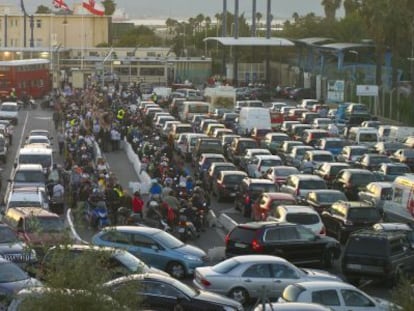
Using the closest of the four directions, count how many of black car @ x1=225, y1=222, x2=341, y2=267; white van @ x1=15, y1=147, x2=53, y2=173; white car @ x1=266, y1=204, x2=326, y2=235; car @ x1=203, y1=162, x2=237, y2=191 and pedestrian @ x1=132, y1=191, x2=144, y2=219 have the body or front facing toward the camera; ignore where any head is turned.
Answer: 1

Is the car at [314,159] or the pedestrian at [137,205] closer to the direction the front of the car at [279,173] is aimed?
the car

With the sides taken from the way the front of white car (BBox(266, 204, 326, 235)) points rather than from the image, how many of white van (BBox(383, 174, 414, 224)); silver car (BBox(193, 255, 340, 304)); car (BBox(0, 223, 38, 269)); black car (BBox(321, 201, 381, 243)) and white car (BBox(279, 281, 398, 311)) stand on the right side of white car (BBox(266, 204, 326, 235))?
2

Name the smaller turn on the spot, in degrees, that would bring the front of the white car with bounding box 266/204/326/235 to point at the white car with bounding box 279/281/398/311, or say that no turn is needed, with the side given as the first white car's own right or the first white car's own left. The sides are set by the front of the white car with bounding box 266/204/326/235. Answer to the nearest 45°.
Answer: approximately 135° to the first white car's own left

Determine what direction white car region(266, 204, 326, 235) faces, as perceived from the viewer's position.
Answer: facing away from the viewer and to the left of the viewer

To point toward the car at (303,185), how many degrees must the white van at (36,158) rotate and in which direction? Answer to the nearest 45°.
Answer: approximately 45° to its left

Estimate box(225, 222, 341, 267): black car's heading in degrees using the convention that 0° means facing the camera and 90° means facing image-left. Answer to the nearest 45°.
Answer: approximately 225°

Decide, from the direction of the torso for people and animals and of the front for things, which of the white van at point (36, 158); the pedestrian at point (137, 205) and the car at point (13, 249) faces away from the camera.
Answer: the pedestrian

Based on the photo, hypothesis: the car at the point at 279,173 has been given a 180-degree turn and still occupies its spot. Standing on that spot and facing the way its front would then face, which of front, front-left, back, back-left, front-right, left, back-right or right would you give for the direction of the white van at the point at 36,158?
back-right

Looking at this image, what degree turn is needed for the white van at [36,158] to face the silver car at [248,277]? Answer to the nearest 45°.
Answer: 0° — it already faces it

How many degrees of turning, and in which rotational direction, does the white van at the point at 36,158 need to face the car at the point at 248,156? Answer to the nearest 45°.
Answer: approximately 90° to its left

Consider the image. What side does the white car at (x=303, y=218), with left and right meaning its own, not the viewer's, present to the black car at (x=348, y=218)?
right

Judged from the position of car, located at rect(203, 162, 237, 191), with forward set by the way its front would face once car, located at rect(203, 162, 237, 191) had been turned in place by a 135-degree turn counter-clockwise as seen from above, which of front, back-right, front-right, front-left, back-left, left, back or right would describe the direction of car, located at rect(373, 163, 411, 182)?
left

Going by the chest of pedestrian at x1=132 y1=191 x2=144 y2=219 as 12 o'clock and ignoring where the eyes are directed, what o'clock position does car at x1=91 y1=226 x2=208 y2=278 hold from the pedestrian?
The car is roughly at 6 o'clock from the pedestrian.

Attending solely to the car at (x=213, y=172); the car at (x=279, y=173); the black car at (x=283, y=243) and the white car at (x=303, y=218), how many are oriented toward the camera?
0

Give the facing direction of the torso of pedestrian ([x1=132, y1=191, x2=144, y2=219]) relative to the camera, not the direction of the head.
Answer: away from the camera

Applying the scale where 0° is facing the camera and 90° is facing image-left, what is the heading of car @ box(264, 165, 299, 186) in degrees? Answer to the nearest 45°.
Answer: approximately 135°
